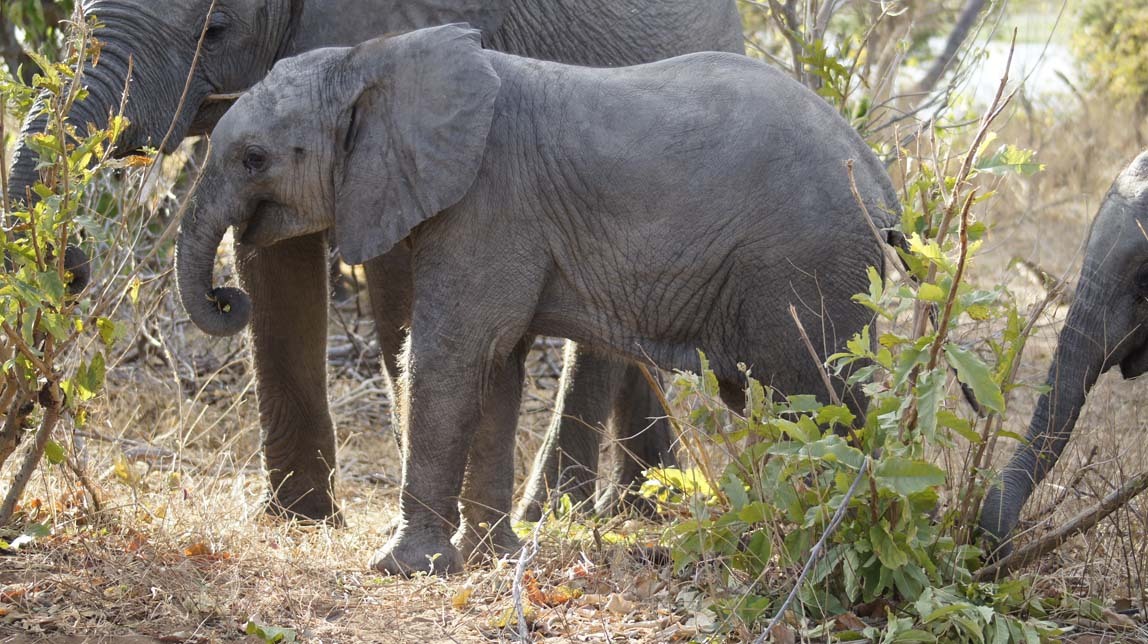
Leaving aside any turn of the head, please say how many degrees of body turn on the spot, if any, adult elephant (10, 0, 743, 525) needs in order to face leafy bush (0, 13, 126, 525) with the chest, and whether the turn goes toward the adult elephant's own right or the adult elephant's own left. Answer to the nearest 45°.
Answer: approximately 45° to the adult elephant's own left

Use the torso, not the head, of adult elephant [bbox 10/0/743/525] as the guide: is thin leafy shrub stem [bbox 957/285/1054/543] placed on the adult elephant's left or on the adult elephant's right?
on the adult elephant's left

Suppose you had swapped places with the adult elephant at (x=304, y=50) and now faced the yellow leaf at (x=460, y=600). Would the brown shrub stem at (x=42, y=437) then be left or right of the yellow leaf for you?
right

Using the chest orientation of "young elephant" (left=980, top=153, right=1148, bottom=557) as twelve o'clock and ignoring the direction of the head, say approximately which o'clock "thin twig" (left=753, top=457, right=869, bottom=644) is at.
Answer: The thin twig is roughly at 10 o'clock from the young elephant.

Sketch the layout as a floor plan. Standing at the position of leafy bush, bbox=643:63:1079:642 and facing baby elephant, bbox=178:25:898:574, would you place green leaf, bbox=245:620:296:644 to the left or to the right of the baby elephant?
left

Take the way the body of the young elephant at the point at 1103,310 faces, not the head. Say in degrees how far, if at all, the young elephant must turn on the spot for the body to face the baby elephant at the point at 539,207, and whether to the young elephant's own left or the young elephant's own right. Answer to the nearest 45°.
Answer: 0° — it already faces it

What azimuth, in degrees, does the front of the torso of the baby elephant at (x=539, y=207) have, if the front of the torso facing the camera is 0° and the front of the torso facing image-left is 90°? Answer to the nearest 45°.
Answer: approximately 90°

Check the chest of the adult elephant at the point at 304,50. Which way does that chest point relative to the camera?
to the viewer's left

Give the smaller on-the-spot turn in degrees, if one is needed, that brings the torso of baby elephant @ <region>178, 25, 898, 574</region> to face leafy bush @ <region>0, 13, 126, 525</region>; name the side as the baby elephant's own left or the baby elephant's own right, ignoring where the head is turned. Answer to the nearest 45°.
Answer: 0° — it already faces it

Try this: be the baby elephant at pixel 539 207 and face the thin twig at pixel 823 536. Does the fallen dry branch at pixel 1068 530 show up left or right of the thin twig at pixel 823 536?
left

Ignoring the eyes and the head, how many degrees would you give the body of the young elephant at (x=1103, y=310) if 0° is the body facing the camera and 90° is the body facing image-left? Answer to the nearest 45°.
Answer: approximately 90°
